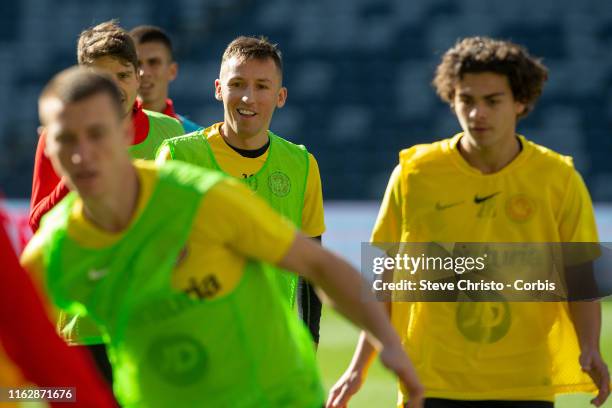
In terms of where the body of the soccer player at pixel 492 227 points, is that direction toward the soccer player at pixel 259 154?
no

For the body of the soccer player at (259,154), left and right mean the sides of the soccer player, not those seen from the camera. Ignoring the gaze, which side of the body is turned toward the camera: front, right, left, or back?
front

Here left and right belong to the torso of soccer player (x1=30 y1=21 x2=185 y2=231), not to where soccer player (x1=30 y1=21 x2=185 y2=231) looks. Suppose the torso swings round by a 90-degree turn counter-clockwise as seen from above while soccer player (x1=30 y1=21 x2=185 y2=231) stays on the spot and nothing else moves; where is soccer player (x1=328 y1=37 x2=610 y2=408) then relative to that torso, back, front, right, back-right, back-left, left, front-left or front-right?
front-right

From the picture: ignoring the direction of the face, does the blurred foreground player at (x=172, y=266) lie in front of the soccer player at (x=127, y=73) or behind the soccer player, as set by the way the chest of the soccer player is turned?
in front

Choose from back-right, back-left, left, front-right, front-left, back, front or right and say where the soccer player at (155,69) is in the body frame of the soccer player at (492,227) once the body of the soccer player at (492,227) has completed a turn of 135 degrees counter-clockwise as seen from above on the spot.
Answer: left

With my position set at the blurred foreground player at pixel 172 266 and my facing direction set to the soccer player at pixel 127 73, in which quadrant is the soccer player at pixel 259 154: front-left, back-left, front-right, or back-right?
front-right

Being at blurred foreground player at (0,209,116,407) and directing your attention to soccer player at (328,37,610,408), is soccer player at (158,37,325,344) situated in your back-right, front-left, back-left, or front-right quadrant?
front-left

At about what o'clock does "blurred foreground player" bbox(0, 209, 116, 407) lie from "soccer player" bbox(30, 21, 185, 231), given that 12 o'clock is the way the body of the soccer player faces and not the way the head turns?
The blurred foreground player is roughly at 12 o'clock from the soccer player.

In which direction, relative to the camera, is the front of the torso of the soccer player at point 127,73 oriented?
toward the camera

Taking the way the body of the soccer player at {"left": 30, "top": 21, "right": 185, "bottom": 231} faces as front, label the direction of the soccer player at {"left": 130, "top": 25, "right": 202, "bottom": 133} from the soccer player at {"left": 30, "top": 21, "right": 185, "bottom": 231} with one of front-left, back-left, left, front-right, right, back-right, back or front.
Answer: back

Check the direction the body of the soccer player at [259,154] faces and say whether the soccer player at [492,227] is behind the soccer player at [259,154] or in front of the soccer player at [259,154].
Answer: in front

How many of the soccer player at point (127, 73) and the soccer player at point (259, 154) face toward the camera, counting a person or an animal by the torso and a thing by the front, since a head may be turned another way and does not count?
2

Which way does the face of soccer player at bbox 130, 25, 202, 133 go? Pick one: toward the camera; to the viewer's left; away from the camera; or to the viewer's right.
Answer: toward the camera

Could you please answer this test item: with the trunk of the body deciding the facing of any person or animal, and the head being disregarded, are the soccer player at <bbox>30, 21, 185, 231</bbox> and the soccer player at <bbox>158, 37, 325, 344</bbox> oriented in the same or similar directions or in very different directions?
same or similar directions
